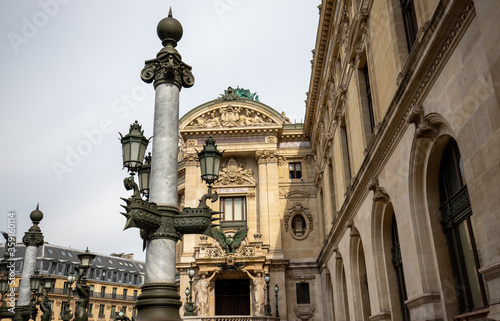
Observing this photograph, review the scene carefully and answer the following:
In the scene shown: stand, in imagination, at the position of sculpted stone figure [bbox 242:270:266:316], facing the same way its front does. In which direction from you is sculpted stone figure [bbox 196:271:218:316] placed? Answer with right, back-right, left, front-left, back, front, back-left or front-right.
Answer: right

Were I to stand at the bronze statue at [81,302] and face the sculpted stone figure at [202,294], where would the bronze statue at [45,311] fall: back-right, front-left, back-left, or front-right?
front-left

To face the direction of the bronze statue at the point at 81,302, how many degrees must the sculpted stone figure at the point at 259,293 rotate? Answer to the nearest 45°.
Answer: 0° — it already faces it

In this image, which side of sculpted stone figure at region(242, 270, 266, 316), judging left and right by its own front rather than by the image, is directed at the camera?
front

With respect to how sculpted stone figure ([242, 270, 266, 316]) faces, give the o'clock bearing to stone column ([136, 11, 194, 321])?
The stone column is roughly at 12 o'clock from the sculpted stone figure.

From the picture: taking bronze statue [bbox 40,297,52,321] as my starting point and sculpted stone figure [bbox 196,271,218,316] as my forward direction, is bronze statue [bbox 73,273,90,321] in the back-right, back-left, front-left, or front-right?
back-right

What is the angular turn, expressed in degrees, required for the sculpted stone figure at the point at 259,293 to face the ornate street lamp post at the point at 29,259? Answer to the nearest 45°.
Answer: approximately 45° to its right
